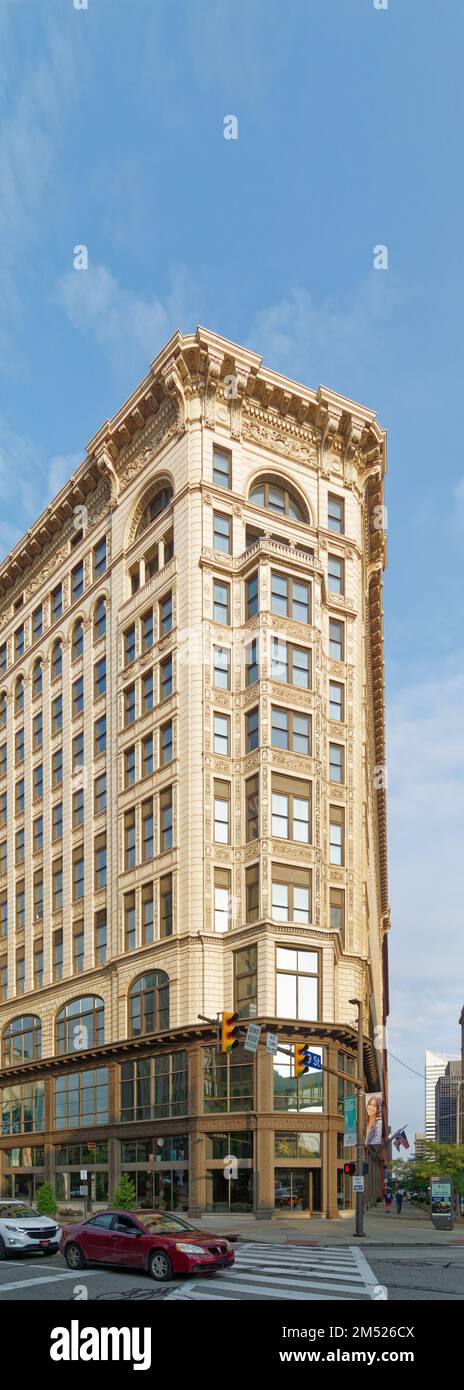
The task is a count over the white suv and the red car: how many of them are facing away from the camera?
0

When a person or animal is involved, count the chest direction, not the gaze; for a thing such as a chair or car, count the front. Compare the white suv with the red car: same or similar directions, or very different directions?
same or similar directions

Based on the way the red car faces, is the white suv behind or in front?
behind

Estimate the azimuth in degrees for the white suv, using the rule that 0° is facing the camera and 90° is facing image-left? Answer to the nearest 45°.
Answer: approximately 315°

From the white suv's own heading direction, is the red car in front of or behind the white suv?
in front
